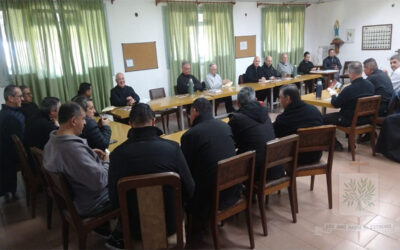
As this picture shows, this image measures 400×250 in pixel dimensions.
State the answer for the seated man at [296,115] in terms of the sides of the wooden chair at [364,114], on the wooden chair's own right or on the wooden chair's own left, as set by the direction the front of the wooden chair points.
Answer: on the wooden chair's own left

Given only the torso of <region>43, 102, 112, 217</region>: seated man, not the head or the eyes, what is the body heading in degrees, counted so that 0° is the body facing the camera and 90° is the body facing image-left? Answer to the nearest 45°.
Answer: approximately 225°

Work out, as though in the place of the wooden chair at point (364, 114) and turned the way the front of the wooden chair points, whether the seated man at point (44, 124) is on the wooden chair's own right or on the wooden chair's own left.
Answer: on the wooden chair's own left

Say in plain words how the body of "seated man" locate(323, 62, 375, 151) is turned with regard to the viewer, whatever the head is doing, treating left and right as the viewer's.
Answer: facing away from the viewer and to the left of the viewer

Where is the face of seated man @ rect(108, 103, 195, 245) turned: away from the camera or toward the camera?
away from the camera

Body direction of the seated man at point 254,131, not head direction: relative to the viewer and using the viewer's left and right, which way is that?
facing away from the viewer and to the left of the viewer

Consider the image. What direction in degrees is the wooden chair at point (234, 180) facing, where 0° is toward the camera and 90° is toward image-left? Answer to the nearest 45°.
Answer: approximately 135°

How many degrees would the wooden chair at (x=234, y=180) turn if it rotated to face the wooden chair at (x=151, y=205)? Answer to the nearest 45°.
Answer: approximately 90° to its left

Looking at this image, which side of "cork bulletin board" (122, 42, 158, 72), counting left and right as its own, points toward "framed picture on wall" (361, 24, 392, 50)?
left
